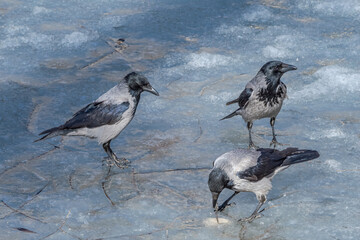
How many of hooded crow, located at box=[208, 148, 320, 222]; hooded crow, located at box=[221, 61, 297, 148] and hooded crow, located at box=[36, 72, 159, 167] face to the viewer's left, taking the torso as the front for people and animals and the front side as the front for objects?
1

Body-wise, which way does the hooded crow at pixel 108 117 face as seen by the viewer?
to the viewer's right

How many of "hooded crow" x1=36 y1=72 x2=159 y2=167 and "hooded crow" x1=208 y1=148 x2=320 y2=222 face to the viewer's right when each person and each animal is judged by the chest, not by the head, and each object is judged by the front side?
1

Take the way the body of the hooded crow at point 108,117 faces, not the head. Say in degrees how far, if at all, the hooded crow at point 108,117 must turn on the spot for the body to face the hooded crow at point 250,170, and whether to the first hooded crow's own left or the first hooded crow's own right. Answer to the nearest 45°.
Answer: approximately 45° to the first hooded crow's own right

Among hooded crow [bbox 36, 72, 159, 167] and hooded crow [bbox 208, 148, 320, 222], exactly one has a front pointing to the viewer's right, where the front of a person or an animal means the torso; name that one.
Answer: hooded crow [bbox 36, 72, 159, 167]

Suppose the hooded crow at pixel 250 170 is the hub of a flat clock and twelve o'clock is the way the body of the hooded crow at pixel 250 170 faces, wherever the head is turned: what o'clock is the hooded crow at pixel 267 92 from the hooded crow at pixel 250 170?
the hooded crow at pixel 267 92 is roughly at 3 o'clock from the hooded crow at pixel 250 170.

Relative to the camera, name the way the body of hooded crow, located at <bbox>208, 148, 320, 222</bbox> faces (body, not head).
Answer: to the viewer's left

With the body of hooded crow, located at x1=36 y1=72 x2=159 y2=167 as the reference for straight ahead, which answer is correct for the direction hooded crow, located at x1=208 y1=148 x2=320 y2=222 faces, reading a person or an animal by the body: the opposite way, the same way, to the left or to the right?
the opposite way

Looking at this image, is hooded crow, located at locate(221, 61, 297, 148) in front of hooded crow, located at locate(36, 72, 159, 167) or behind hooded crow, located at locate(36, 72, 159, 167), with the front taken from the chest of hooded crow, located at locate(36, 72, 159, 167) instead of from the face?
in front

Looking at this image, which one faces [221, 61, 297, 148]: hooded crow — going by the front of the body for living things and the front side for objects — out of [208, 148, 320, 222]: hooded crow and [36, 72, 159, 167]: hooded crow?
[36, 72, 159, 167]: hooded crow

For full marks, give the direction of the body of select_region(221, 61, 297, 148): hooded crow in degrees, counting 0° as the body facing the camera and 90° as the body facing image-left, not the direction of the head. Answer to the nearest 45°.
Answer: approximately 315°

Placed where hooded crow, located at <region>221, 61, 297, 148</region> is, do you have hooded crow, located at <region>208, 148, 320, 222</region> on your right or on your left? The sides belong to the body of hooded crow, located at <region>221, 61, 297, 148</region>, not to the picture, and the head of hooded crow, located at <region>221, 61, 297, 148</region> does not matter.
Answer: on your right
